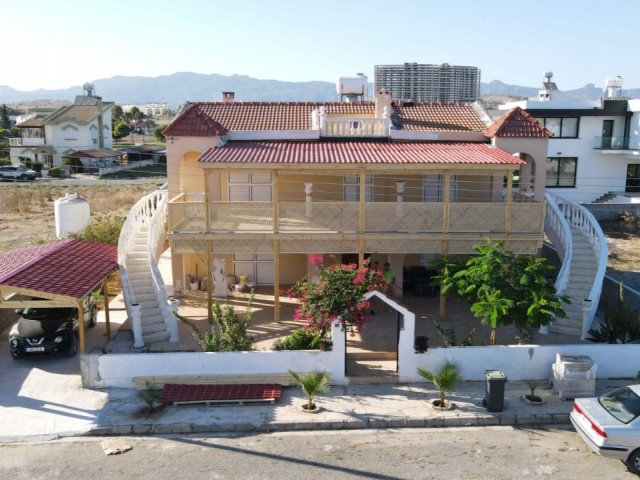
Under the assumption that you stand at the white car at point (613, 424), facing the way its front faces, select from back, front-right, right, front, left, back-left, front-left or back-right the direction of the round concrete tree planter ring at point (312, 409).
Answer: back-left

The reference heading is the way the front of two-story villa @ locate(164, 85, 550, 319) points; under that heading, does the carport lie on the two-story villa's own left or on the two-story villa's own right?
on the two-story villa's own right

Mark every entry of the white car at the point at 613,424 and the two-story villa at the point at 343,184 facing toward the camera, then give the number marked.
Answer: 1

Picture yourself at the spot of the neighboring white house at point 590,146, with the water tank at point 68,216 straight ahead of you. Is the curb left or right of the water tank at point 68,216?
left

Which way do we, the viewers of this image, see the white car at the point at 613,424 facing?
facing away from the viewer and to the right of the viewer

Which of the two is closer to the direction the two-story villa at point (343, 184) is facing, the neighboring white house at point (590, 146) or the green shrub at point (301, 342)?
the green shrub

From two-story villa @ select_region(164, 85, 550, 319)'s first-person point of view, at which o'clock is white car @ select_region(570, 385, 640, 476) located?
The white car is roughly at 11 o'clock from the two-story villa.

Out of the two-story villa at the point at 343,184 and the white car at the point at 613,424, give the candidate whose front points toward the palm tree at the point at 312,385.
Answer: the two-story villa

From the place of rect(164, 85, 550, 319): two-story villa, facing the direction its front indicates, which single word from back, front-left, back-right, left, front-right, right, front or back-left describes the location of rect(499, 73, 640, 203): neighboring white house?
back-left

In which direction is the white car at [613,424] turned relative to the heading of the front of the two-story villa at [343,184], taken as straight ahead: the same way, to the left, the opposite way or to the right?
to the left
